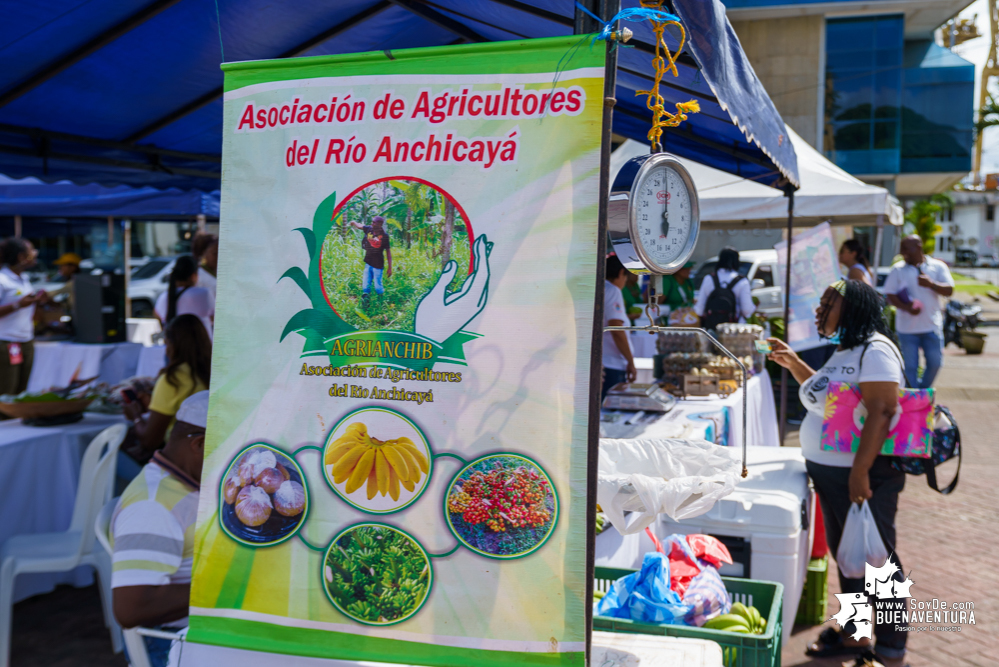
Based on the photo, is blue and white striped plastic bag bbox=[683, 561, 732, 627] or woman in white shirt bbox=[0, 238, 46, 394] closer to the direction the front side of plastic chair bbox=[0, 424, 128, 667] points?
the woman in white shirt

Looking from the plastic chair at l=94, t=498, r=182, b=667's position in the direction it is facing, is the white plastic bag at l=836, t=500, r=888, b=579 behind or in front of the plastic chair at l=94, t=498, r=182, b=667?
in front

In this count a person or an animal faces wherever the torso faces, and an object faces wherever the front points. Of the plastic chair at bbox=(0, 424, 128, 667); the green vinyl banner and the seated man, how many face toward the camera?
1

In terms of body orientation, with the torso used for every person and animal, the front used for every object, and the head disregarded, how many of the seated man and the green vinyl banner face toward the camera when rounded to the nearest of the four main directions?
1

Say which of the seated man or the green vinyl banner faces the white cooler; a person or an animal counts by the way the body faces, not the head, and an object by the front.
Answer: the seated man

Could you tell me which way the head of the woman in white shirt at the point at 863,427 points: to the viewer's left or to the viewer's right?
to the viewer's left

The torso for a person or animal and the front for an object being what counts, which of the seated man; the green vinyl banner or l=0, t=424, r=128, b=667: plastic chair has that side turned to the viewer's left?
the plastic chair

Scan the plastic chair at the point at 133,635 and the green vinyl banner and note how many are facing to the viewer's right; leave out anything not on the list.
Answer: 1

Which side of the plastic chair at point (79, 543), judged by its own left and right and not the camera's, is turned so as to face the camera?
left

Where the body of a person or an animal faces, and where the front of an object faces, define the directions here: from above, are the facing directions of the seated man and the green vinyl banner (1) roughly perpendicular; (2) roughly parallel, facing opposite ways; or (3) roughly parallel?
roughly perpendicular

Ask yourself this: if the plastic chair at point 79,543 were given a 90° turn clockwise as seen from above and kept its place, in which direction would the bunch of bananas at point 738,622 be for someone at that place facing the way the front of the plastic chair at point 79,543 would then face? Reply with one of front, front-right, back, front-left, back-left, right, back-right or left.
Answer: back-right

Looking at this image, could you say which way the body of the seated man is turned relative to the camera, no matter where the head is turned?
to the viewer's right
